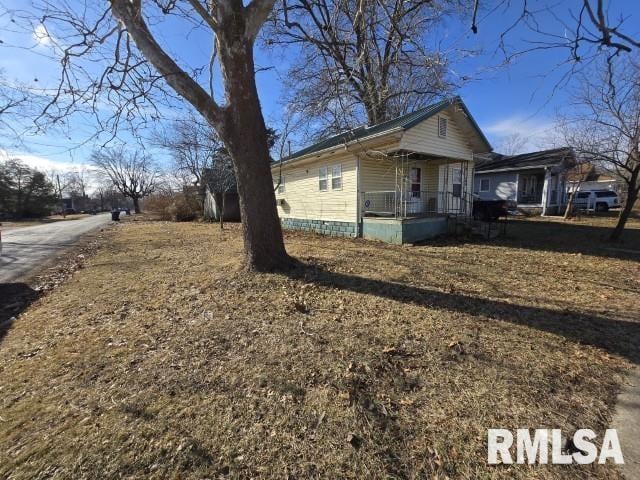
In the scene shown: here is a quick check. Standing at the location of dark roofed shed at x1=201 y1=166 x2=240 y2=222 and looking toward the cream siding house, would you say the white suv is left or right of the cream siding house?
left

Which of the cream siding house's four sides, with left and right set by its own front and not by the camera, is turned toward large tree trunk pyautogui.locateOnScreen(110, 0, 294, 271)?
right

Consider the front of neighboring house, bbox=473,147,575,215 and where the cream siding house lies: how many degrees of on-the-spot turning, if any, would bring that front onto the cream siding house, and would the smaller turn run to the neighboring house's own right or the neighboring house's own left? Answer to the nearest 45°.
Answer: approximately 45° to the neighboring house's own right

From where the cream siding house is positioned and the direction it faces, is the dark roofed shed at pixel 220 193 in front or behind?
behind

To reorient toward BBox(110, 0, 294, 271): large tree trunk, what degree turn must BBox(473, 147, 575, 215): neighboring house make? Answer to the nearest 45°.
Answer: approximately 45° to its right

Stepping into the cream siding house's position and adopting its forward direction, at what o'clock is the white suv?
The white suv is roughly at 9 o'clock from the cream siding house.

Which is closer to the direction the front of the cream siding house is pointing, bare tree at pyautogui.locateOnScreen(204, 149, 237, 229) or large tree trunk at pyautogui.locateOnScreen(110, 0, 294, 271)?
the large tree trunk

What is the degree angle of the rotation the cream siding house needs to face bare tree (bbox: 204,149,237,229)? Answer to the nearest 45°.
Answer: approximately 180°

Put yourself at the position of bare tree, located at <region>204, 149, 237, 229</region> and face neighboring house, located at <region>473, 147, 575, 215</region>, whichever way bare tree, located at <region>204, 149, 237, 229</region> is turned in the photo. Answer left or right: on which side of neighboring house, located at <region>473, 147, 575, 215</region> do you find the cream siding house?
right

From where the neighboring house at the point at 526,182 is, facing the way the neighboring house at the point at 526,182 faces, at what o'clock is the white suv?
The white suv is roughly at 9 o'clock from the neighboring house.

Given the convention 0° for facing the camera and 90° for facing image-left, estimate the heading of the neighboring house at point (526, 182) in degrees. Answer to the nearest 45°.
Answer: approximately 315°

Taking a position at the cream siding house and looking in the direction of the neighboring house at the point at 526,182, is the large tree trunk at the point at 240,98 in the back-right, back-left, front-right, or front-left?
back-right
